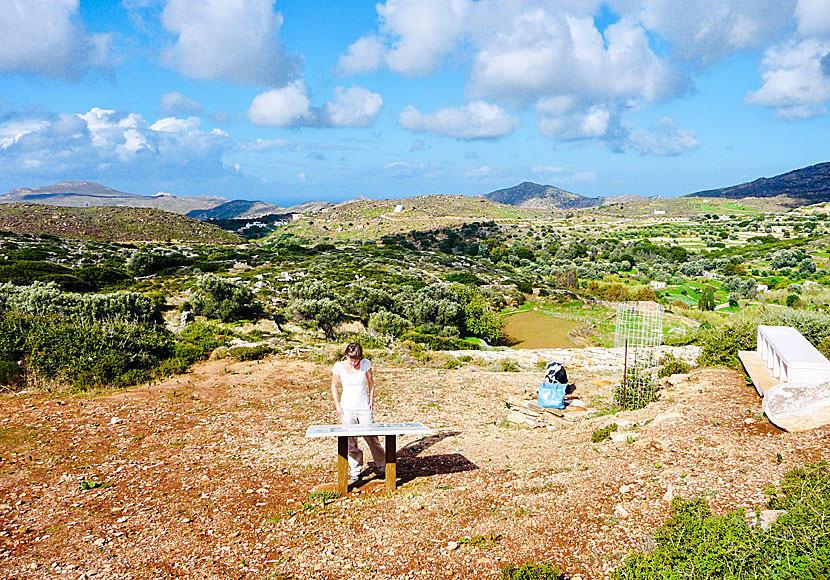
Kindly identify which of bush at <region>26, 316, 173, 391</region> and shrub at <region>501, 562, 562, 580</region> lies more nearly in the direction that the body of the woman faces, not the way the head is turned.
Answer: the shrub

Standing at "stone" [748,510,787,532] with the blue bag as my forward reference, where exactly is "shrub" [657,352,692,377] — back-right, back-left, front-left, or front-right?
front-right

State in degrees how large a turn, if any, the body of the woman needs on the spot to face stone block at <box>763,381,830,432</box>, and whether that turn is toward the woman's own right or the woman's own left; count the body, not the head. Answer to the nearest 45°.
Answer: approximately 90° to the woman's own left

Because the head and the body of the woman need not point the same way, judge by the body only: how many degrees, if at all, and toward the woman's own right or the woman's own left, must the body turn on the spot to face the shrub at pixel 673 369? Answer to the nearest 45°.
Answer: approximately 135° to the woman's own left

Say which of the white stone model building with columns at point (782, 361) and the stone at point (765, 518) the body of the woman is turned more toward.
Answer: the stone

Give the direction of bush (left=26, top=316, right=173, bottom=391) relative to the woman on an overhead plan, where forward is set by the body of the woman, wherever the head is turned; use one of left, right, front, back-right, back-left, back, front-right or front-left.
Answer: back-right

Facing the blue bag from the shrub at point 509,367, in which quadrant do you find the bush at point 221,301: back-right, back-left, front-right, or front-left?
back-right

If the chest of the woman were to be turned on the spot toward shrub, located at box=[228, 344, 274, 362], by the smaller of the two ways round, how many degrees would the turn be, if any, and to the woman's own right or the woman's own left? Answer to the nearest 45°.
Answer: approximately 180°

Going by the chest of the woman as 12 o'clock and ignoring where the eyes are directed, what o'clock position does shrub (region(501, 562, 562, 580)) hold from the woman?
The shrub is roughly at 11 o'clock from the woman.

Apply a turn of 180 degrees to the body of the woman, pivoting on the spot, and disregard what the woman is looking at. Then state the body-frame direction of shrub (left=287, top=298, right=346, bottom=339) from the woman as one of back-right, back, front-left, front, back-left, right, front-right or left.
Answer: front

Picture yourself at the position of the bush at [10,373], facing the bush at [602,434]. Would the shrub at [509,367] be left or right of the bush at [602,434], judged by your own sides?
left

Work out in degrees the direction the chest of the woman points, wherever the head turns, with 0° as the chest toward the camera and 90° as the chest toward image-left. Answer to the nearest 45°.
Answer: approximately 0°
